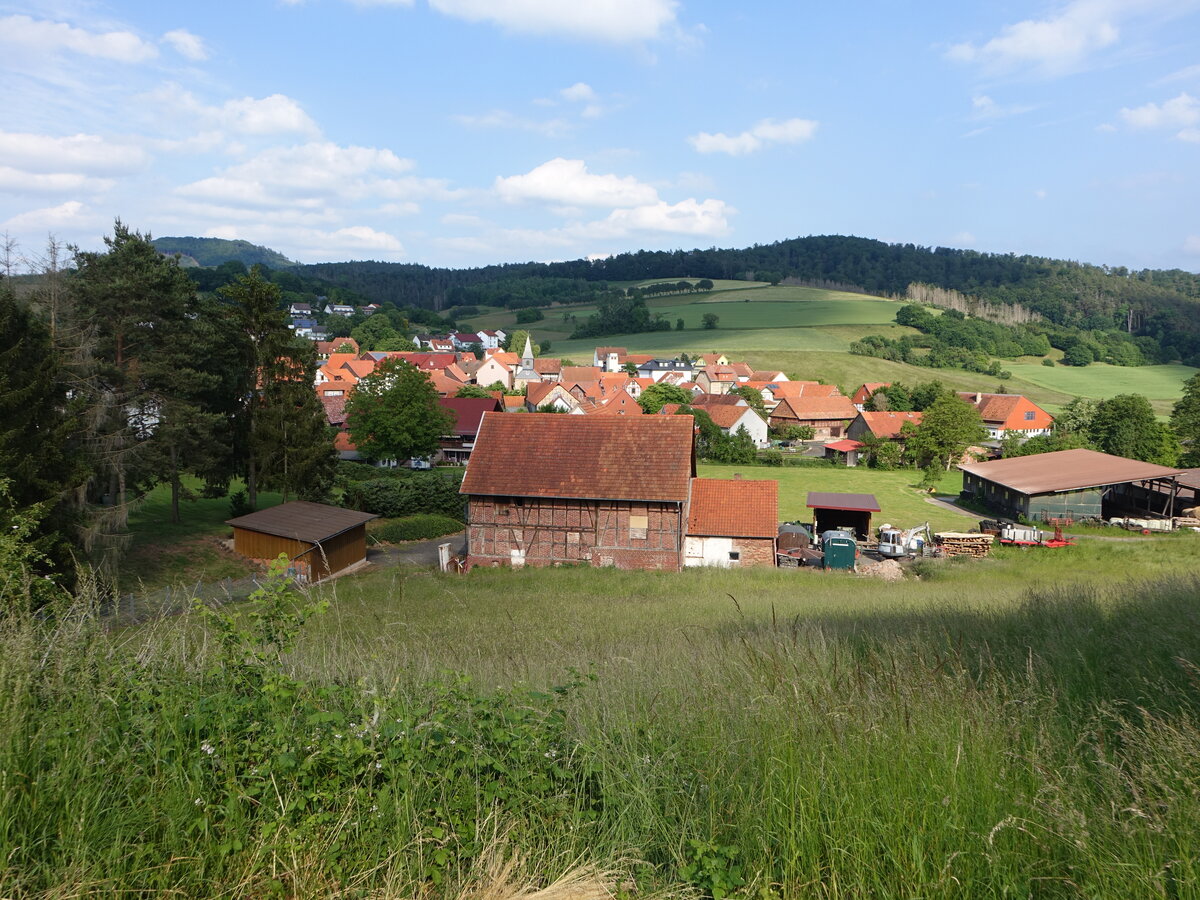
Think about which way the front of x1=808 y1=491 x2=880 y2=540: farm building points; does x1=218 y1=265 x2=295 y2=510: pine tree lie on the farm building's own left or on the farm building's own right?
on the farm building's own right

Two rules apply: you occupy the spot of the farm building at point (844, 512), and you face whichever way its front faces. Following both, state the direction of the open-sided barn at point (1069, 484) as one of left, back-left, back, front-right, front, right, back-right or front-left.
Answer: back-left

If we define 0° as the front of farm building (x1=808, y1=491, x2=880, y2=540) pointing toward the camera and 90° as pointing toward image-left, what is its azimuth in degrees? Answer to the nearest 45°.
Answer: approximately 0°

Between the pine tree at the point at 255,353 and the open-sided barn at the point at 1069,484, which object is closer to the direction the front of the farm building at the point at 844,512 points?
the pine tree

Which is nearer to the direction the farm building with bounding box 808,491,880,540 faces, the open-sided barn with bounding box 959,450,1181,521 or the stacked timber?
the stacked timber

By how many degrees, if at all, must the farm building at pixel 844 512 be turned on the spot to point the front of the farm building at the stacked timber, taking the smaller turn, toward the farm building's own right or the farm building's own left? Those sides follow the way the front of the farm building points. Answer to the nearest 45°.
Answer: approximately 45° to the farm building's own left

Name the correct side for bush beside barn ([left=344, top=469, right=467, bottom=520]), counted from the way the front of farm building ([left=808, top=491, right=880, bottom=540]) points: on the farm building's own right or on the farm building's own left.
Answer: on the farm building's own right

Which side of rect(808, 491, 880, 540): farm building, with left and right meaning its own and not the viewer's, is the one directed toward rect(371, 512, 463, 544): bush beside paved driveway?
right

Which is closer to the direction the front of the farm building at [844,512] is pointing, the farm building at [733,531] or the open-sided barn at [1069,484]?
the farm building
